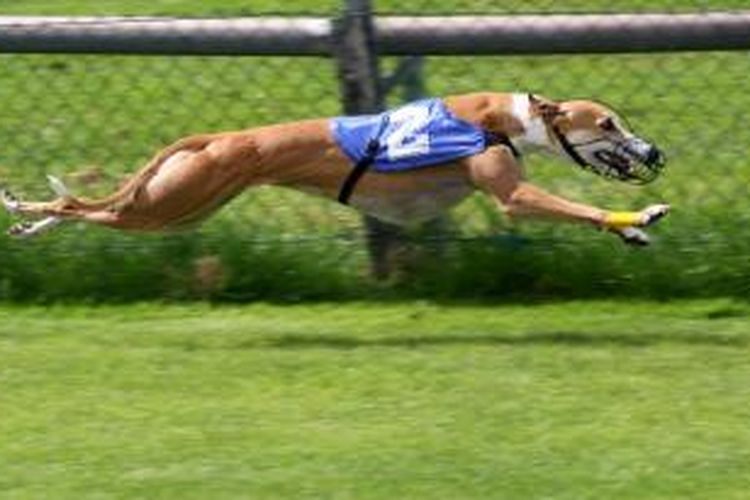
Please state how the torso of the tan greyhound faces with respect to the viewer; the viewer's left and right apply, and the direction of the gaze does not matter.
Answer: facing to the right of the viewer
